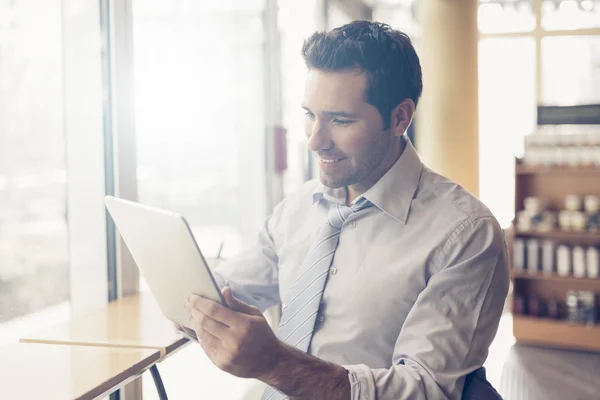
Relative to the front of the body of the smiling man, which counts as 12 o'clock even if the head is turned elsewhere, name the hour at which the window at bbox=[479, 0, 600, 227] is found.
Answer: The window is roughly at 5 o'clock from the smiling man.

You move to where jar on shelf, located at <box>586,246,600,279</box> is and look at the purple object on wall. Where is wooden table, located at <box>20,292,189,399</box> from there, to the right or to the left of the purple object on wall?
left

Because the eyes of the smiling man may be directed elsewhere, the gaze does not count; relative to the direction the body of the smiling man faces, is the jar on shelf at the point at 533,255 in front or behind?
behind

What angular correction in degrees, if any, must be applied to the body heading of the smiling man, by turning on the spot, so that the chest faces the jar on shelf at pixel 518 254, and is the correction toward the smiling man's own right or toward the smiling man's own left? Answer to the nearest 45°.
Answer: approximately 135° to the smiling man's own right

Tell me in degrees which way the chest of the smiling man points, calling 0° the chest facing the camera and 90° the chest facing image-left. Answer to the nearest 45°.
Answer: approximately 45°

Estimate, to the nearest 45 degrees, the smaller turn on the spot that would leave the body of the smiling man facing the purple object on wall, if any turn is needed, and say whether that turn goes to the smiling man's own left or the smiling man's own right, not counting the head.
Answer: approximately 135° to the smiling man's own right
